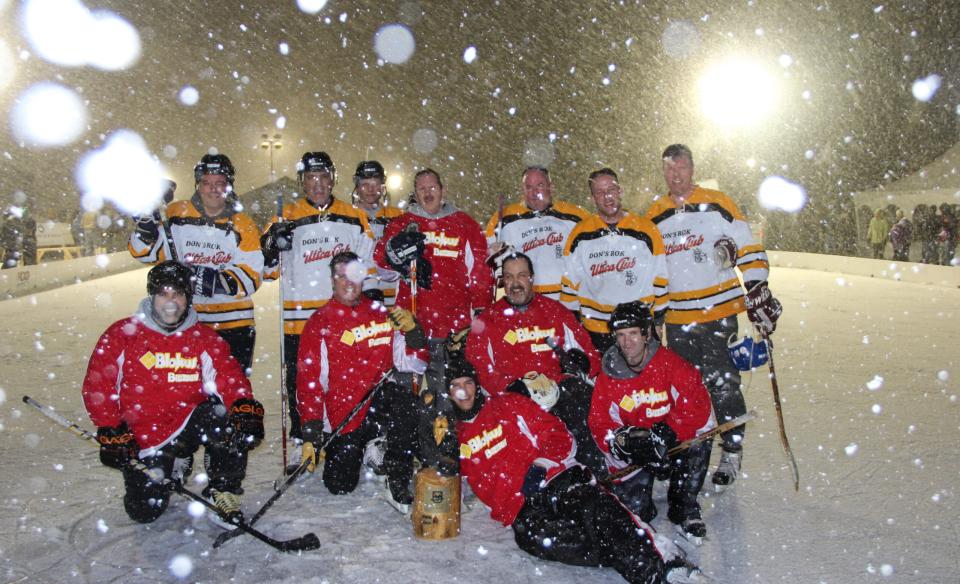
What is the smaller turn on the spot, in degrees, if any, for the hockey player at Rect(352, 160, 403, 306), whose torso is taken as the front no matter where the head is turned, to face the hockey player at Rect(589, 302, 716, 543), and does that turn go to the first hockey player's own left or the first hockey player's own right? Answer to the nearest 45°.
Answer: approximately 45° to the first hockey player's own left

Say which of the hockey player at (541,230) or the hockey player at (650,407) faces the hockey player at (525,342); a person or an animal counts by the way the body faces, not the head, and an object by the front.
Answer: the hockey player at (541,230)

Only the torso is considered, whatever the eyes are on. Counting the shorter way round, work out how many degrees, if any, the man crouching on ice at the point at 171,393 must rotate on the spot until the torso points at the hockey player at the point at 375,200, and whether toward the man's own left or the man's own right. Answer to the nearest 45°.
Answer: approximately 135° to the man's own left

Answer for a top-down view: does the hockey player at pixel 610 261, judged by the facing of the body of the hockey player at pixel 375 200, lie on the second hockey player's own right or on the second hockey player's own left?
on the second hockey player's own left
